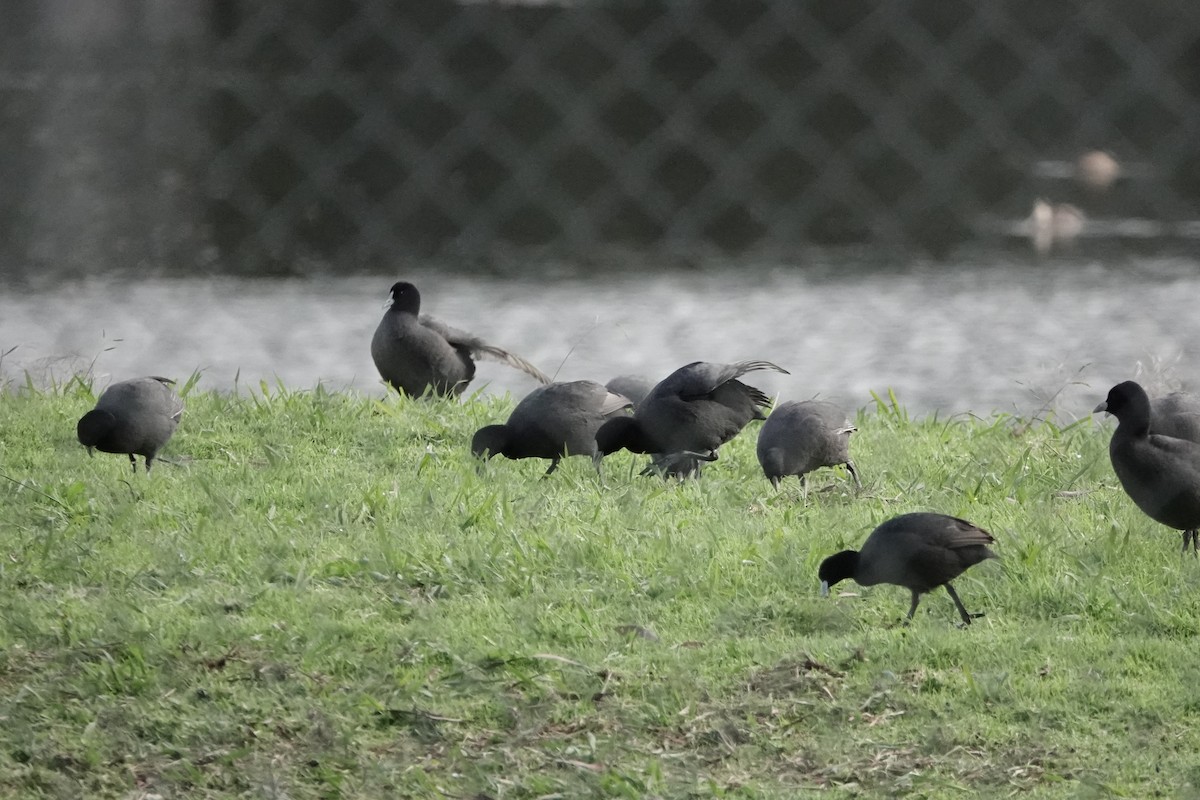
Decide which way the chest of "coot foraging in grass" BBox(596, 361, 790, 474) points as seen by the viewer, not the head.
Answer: to the viewer's left

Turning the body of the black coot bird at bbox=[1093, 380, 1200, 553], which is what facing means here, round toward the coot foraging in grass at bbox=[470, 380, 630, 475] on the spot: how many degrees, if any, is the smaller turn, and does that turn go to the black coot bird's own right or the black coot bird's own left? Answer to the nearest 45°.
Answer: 0° — it already faces it

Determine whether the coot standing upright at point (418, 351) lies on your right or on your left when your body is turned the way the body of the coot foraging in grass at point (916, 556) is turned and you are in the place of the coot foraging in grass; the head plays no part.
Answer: on your right

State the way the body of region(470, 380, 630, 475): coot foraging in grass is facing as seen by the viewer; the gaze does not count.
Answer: to the viewer's left

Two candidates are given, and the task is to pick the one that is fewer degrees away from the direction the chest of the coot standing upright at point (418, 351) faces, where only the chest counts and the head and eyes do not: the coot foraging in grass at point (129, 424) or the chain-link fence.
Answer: the coot foraging in grass

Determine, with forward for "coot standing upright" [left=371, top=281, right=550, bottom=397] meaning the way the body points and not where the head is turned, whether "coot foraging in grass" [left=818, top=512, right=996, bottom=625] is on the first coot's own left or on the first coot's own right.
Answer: on the first coot's own left

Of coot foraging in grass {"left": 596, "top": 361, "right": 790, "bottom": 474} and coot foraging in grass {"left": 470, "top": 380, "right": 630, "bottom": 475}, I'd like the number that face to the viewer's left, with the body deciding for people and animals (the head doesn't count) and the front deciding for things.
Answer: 2

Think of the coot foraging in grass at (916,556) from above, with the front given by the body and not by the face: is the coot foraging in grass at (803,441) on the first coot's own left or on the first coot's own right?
on the first coot's own right

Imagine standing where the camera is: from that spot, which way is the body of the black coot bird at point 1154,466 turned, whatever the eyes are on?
to the viewer's left

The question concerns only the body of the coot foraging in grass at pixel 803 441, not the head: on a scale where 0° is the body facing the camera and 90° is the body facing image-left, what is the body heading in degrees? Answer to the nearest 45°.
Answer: approximately 45°

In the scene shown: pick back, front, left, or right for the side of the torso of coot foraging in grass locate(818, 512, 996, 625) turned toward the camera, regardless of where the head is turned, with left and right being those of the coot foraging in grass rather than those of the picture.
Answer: left

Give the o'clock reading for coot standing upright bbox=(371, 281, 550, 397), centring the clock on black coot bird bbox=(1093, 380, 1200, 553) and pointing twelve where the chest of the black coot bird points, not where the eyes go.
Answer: The coot standing upright is roughly at 1 o'clock from the black coot bird.
